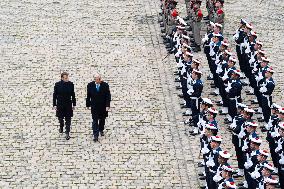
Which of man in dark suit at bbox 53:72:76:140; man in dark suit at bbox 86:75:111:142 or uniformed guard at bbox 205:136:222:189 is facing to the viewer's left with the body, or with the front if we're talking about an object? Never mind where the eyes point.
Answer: the uniformed guard

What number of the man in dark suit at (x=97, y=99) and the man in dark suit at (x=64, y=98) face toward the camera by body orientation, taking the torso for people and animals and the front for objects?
2

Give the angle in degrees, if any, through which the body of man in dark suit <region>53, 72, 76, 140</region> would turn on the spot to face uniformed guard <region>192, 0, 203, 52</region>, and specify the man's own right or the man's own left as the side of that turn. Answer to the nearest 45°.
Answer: approximately 135° to the man's own left

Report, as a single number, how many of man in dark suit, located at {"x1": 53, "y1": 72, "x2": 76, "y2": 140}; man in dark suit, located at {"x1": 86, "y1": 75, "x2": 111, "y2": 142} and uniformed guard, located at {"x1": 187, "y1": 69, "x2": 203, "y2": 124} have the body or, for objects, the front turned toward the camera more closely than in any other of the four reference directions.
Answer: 2

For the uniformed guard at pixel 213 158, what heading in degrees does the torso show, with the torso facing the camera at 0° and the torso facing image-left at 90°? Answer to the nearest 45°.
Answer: approximately 90°

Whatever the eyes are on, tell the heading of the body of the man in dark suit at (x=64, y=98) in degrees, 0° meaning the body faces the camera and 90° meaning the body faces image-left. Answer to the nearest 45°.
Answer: approximately 0°

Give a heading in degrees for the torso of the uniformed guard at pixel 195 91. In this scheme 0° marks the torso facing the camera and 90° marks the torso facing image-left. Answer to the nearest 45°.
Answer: approximately 90°

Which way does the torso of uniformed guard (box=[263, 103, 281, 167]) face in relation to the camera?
to the viewer's left

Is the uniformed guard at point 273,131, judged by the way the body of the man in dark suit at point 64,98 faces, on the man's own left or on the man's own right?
on the man's own left

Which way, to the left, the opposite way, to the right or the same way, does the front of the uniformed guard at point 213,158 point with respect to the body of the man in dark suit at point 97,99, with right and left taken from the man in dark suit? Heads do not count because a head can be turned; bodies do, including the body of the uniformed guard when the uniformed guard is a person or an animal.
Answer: to the right
